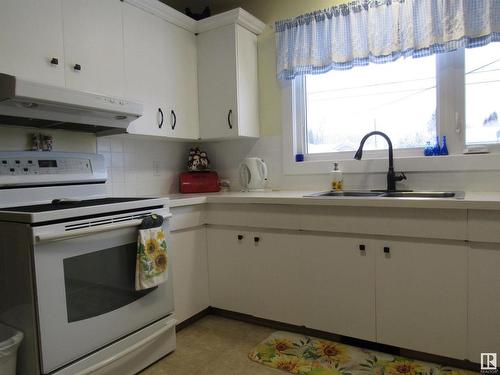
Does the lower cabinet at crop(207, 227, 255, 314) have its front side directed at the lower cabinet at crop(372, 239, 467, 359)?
no

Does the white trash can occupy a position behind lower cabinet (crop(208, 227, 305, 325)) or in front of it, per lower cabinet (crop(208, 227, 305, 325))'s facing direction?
in front

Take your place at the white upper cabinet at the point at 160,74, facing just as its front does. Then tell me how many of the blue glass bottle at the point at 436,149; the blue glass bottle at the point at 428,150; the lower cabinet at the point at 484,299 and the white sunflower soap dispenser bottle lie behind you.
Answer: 0

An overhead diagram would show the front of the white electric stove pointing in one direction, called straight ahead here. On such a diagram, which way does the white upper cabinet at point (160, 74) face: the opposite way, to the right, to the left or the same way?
the same way

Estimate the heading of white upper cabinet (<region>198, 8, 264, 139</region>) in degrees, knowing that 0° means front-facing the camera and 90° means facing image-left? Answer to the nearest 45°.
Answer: approximately 45°

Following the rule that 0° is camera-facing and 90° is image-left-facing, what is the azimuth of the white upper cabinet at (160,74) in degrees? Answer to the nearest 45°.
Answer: approximately 315°

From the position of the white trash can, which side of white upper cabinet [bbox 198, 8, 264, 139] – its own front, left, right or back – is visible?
front

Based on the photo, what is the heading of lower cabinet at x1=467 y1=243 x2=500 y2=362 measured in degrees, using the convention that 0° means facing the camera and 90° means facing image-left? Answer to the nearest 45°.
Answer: approximately 0°

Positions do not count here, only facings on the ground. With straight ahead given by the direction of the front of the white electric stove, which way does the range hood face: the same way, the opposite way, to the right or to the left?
the same way

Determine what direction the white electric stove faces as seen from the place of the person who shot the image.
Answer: facing the viewer and to the right of the viewer

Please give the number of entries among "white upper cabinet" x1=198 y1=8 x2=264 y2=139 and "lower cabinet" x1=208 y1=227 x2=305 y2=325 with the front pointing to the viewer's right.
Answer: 0

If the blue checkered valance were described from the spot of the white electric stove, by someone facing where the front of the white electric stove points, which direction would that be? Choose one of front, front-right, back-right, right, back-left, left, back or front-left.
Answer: front-left

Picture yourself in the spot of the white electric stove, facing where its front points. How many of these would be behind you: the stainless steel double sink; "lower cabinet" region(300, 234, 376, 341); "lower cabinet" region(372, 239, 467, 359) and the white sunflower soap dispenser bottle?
0

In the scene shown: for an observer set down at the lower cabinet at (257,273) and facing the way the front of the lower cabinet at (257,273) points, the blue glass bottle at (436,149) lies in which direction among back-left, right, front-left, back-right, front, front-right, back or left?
back-left
